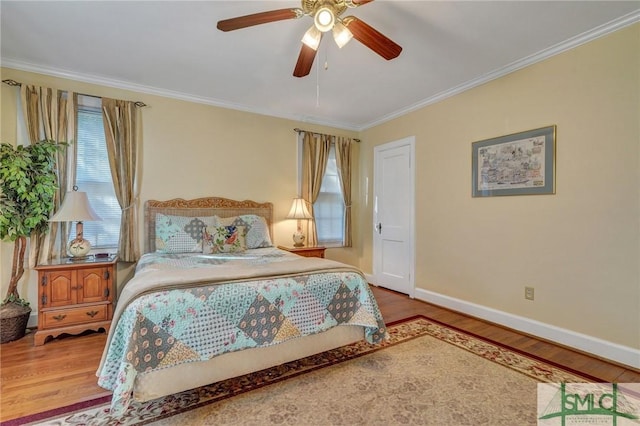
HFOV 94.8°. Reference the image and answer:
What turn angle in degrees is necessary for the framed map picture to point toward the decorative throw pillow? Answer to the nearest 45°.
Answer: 0° — it already faces it

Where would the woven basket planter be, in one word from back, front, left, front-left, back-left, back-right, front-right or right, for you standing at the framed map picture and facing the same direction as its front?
front

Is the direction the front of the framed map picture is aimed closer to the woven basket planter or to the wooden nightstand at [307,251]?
the woven basket planter

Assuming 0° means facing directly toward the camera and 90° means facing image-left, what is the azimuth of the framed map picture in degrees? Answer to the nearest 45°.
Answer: approximately 45°

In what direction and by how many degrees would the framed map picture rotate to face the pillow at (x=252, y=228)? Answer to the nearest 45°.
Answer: approximately 45° to its right

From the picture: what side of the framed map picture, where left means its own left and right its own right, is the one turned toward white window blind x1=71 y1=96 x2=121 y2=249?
front

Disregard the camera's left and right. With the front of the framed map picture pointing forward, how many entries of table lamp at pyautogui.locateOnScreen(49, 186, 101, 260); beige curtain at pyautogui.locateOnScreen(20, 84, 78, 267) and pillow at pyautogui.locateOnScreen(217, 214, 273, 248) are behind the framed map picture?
0

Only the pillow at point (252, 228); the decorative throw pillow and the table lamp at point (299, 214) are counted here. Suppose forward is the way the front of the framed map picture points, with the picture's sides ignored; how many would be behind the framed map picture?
0

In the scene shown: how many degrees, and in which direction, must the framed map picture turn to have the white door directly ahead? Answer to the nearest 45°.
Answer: approximately 90° to its right

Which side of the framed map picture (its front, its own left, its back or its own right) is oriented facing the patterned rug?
front

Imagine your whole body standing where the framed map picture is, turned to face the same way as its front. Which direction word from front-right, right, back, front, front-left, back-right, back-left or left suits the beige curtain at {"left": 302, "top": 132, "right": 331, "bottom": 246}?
front-right

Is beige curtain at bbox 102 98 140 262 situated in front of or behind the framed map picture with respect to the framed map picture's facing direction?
in front

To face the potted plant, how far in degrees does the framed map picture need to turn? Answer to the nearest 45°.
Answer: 0° — it already faces it

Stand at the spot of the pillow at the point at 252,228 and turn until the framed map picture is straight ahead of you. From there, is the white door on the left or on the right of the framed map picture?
left
